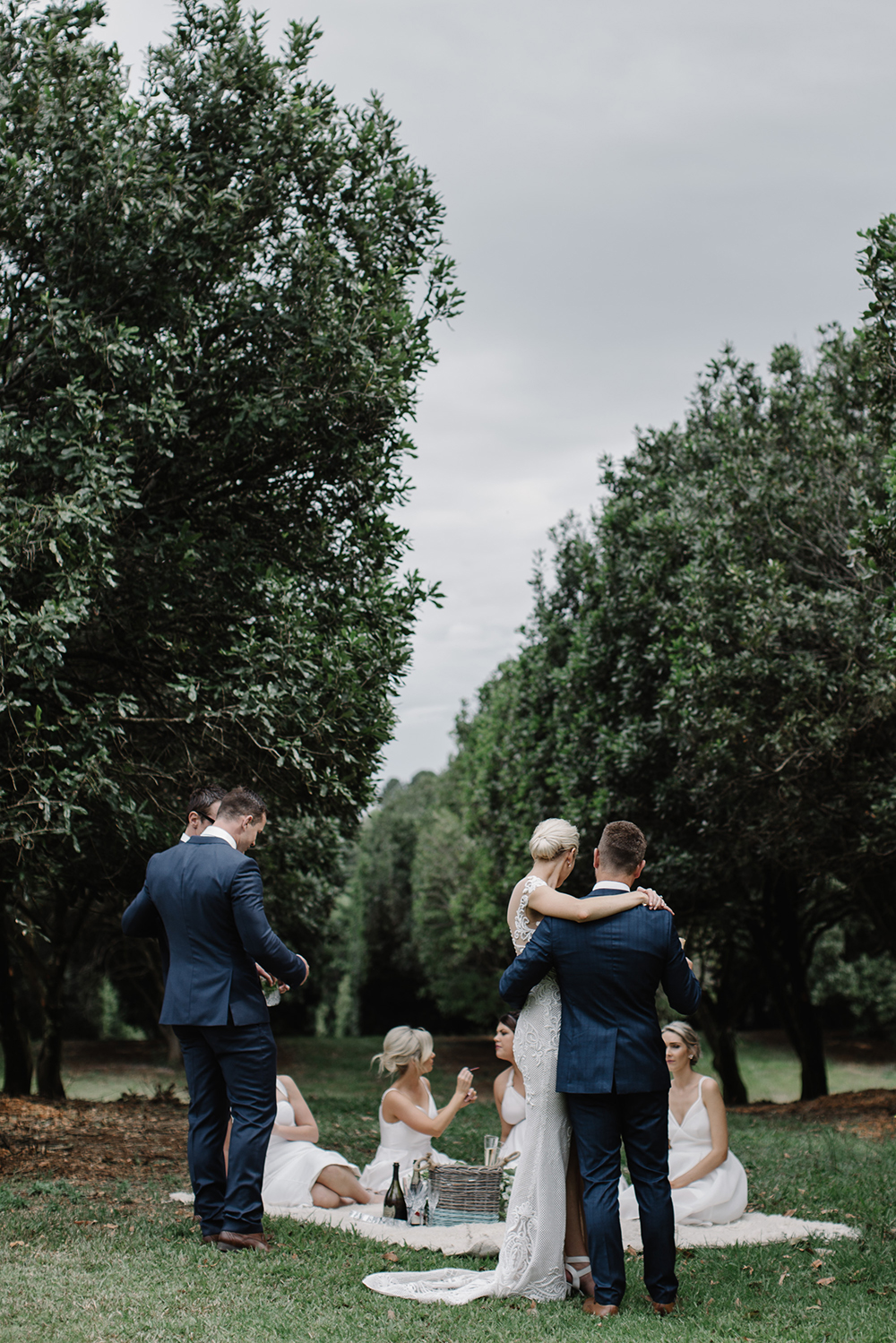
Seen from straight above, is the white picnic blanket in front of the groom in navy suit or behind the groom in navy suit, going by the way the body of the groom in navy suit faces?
in front

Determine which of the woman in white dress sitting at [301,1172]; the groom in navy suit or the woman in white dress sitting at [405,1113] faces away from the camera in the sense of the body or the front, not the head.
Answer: the groom in navy suit

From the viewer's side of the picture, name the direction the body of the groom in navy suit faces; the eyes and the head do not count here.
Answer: away from the camera

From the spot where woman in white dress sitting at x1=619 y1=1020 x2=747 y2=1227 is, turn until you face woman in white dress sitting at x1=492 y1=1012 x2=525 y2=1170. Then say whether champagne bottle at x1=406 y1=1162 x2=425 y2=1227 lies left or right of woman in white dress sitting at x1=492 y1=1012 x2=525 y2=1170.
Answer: left

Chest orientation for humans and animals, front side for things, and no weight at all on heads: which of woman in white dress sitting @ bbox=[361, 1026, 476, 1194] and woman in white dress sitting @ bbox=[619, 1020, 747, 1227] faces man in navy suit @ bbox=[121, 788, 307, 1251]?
woman in white dress sitting @ bbox=[619, 1020, 747, 1227]

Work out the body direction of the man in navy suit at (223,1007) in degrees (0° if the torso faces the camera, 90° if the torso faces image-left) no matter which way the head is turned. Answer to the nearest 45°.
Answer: approximately 225°

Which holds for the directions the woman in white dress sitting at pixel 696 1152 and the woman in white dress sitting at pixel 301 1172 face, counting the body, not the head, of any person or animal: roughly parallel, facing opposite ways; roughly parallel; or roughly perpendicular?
roughly perpendicular

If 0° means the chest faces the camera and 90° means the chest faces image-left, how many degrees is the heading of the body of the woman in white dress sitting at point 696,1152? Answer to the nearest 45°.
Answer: approximately 45°

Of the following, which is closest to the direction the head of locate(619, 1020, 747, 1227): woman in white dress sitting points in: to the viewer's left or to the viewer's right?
to the viewer's left
